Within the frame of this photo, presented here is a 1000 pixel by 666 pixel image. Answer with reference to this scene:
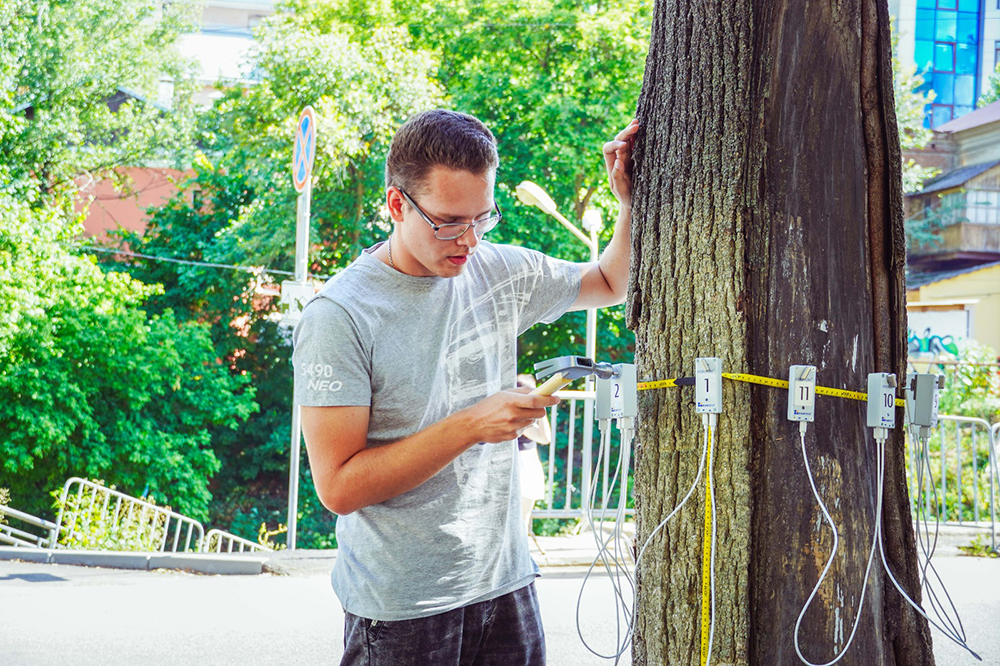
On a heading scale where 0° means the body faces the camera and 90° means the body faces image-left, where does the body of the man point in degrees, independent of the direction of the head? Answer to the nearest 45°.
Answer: approximately 315°

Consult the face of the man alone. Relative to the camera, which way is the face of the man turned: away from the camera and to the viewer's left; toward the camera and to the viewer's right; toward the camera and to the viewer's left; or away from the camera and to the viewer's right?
toward the camera and to the viewer's right

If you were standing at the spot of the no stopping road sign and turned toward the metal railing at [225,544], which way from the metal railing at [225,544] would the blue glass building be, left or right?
right

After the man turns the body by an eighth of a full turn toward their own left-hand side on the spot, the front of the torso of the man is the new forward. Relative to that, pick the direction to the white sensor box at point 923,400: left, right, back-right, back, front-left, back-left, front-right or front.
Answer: front

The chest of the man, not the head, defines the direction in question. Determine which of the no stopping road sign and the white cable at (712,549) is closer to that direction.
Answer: the white cable

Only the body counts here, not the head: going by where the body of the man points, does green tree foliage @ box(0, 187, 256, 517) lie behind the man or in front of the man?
behind

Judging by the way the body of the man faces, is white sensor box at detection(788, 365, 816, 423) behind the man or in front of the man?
in front

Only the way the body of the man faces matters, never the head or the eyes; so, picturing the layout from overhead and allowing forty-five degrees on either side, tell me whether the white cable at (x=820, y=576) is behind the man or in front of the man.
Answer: in front

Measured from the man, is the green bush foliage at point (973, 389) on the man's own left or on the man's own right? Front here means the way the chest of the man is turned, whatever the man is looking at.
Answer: on the man's own left

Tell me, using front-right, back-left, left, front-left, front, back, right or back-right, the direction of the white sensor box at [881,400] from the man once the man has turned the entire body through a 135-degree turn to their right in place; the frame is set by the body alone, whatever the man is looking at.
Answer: back

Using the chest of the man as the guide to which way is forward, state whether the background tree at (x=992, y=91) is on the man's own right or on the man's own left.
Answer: on the man's own left

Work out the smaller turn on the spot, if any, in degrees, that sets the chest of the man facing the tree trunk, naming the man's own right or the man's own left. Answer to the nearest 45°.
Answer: approximately 45° to the man's own left

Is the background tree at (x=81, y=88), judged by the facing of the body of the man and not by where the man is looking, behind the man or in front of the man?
behind

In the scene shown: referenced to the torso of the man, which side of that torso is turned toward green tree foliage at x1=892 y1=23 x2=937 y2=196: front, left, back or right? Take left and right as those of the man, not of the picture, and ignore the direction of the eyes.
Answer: left

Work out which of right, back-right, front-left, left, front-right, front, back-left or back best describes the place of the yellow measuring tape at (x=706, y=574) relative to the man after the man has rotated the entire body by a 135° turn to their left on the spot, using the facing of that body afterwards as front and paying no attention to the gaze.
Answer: right

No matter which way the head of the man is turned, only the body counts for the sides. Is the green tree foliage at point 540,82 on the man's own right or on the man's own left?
on the man's own left

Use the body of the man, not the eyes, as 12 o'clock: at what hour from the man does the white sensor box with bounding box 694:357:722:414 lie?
The white sensor box is roughly at 11 o'clock from the man.
